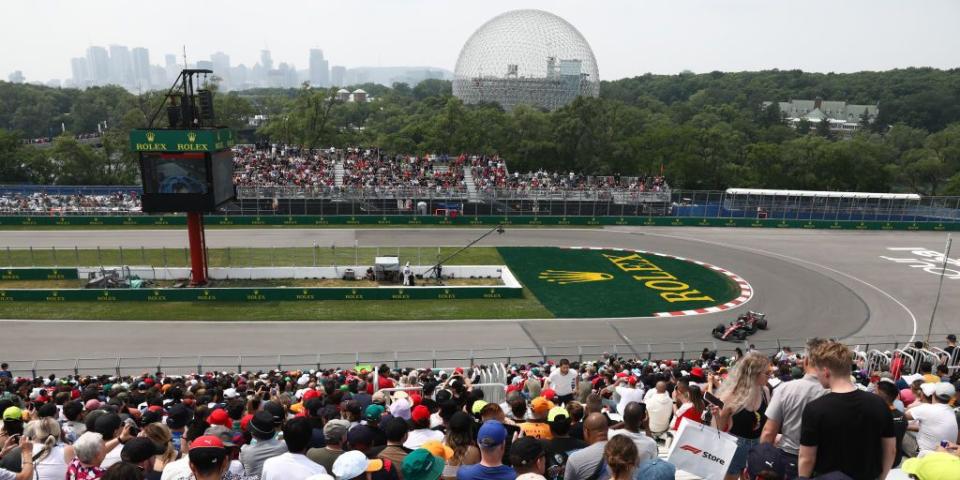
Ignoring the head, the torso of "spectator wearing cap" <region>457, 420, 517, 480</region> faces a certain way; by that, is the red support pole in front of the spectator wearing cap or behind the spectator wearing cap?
in front

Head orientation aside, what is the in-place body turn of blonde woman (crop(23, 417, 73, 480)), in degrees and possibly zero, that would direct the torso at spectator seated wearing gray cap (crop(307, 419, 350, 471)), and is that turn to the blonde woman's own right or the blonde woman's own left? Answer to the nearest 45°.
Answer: approximately 135° to the blonde woman's own right

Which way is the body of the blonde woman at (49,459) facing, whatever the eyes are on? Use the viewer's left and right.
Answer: facing away from the viewer

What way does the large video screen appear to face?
toward the camera

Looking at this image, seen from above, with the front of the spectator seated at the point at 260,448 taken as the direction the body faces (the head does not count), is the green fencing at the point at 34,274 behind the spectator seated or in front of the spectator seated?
in front

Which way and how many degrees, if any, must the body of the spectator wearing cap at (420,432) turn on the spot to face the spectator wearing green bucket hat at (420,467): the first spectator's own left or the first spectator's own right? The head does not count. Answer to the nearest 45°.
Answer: approximately 180°

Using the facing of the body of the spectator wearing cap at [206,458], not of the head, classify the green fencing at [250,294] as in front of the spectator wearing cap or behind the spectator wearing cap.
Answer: in front

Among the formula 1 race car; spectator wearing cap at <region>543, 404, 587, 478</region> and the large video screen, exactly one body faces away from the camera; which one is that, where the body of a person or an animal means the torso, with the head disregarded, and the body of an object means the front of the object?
the spectator wearing cap

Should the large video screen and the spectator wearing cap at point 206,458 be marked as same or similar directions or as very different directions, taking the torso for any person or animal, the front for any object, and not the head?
very different directions

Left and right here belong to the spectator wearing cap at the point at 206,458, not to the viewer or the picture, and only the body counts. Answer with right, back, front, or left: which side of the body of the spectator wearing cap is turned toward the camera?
back

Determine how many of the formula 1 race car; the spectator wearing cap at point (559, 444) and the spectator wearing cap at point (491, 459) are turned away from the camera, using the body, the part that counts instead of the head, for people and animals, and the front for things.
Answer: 2

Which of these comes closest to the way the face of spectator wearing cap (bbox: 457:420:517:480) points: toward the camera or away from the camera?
away from the camera

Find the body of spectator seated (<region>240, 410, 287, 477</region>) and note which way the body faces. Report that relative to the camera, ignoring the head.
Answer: away from the camera

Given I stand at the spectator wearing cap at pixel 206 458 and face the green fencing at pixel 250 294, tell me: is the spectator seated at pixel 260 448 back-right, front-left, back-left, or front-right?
front-right

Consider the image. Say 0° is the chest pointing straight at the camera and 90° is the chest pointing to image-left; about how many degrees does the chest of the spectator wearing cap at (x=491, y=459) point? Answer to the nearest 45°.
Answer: approximately 180°

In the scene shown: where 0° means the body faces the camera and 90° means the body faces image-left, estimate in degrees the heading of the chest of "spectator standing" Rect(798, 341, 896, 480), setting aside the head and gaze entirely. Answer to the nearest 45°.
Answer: approximately 180°

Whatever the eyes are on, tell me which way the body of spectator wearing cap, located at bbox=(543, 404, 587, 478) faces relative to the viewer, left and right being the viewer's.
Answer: facing away from the viewer

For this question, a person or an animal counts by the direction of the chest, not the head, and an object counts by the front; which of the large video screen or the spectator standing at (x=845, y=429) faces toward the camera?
the large video screen

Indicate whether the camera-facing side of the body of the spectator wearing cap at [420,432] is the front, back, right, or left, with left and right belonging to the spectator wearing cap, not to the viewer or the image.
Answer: back

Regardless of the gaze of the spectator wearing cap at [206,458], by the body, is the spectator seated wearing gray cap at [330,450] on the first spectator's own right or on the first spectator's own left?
on the first spectator's own right

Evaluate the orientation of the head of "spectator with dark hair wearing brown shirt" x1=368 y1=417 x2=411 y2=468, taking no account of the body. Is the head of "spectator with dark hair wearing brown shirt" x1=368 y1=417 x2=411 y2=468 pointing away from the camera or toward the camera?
away from the camera
